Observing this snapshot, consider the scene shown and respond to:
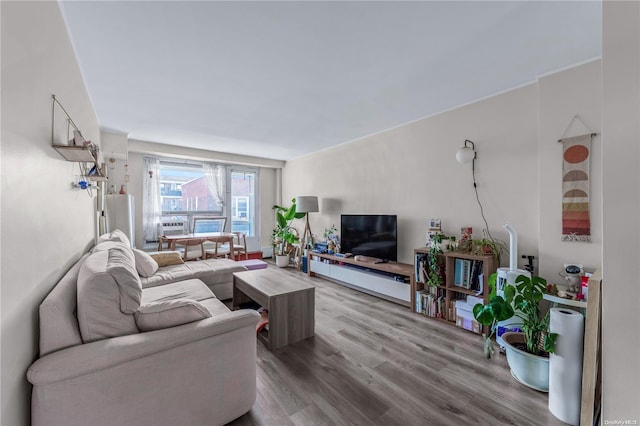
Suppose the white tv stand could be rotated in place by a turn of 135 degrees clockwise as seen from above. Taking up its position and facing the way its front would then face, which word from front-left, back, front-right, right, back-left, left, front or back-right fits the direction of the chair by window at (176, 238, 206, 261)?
left

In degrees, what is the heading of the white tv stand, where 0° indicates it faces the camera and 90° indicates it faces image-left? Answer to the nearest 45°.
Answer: approximately 45°

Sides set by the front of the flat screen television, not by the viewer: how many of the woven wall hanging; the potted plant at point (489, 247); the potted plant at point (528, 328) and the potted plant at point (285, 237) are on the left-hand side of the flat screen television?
3

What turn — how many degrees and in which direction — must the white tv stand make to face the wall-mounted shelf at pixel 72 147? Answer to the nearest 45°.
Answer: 0° — it already faces it

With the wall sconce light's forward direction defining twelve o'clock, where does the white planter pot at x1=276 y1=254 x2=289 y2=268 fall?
The white planter pot is roughly at 2 o'clock from the wall sconce light.

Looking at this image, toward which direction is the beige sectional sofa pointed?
to the viewer's right

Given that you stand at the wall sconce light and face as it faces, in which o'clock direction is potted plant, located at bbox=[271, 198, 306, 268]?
The potted plant is roughly at 2 o'clock from the wall sconce light.

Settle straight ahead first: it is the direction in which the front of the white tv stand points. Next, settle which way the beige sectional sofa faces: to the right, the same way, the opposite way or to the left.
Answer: the opposite way

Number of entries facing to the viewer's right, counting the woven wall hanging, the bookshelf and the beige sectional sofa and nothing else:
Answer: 1

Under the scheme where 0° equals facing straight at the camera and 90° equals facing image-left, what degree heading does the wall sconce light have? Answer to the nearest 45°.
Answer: approximately 45°

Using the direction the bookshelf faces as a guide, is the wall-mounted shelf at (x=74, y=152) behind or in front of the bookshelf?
in front

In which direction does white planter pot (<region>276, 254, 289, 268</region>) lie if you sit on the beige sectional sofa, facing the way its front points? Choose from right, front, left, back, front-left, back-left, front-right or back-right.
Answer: front-left

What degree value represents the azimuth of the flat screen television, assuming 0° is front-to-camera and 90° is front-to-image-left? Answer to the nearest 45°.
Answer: approximately 45°

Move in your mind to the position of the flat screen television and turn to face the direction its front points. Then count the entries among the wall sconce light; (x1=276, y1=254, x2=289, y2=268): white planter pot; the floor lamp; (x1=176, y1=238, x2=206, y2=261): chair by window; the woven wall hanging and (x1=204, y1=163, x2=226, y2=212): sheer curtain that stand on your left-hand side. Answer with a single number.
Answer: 2
